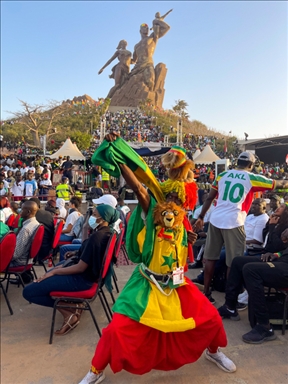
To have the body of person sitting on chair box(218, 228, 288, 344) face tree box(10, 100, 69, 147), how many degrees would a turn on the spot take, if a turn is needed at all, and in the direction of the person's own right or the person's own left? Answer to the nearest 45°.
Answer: approximately 45° to the person's own right

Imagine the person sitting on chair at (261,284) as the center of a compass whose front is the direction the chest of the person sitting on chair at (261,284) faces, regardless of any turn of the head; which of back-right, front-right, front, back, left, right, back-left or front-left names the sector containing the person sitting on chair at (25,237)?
front

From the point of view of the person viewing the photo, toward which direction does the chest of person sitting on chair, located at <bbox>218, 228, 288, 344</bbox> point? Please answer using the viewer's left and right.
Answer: facing to the left of the viewer

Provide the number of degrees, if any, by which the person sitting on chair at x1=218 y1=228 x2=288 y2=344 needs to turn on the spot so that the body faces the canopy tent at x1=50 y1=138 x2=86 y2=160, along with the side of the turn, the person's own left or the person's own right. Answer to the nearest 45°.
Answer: approximately 45° to the person's own right

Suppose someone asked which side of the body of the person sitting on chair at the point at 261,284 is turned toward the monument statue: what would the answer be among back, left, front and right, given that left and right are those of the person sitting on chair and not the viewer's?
right

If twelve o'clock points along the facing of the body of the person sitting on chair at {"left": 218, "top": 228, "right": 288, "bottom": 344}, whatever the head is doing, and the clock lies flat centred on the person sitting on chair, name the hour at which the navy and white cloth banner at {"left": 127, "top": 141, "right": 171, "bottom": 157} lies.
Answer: The navy and white cloth banner is roughly at 2 o'clock from the person sitting on chair.

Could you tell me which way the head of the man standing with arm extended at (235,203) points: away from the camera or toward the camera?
away from the camera
